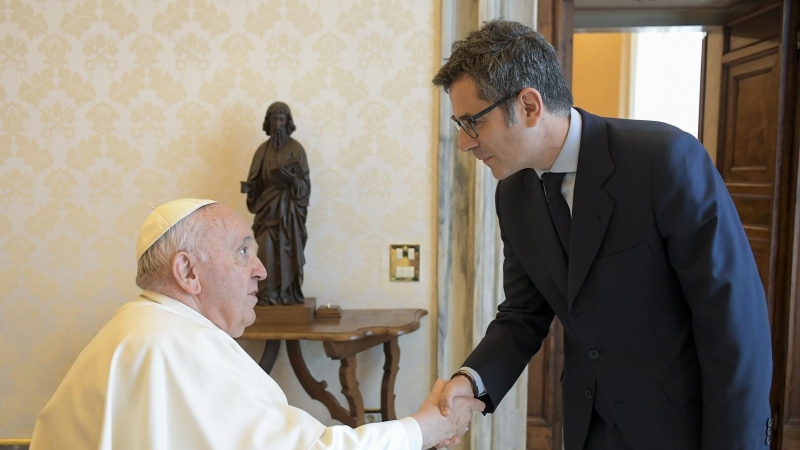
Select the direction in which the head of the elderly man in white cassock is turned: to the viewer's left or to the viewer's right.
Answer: to the viewer's right

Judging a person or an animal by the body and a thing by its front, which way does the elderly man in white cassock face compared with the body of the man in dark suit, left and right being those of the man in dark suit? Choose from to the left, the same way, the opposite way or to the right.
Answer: the opposite way

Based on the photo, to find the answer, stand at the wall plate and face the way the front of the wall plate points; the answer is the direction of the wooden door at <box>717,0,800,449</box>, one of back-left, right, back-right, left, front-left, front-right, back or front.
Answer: left

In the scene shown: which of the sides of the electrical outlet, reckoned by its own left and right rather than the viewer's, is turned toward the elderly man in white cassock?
front

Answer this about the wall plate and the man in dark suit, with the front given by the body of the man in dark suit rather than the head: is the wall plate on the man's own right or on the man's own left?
on the man's own right

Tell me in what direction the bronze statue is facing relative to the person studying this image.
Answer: facing the viewer

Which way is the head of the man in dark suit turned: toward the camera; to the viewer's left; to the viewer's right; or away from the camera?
to the viewer's left

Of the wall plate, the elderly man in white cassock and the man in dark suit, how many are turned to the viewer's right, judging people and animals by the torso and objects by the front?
1

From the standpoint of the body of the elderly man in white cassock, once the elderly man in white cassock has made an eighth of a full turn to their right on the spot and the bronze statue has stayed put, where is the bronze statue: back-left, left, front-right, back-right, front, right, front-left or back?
back-left

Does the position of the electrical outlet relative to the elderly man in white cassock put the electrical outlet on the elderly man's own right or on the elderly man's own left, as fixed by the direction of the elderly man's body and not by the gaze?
on the elderly man's own left

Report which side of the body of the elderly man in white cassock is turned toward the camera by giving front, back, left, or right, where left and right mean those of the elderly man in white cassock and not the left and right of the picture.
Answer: right

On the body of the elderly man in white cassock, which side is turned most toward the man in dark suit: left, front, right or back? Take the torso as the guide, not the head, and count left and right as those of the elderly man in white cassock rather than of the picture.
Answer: front

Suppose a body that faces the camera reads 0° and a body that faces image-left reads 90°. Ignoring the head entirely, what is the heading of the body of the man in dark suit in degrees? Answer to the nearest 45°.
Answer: approximately 45°
